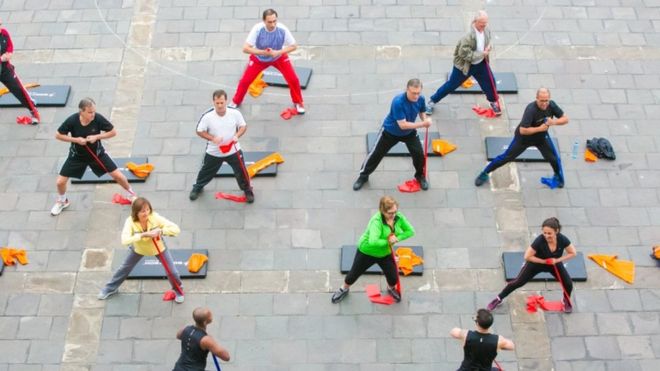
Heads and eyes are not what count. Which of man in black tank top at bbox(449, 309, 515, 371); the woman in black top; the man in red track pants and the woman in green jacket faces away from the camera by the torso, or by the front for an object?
the man in black tank top

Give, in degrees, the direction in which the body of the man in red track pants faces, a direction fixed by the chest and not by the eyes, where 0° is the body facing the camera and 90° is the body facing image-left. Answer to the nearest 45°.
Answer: approximately 0°

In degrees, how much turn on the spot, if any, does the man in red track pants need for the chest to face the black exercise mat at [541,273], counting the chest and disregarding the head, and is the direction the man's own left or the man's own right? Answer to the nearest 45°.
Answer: approximately 90° to the man's own left

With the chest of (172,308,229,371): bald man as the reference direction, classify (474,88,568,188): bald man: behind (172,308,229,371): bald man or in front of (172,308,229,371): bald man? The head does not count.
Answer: in front

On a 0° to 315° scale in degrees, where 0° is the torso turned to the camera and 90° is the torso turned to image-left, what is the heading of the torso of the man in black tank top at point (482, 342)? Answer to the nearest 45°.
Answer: approximately 180°

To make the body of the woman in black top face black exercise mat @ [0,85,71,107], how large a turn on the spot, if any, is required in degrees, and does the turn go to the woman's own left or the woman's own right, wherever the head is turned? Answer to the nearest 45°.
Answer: approximately 90° to the woman's own right

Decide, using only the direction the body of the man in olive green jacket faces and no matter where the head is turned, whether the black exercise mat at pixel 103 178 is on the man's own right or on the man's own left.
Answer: on the man's own right

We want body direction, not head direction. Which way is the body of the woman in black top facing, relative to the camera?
toward the camera

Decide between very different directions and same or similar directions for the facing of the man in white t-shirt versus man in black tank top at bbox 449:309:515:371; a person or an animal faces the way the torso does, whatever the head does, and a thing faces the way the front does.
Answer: very different directions

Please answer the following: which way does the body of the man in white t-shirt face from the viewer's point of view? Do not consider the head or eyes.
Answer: toward the camera

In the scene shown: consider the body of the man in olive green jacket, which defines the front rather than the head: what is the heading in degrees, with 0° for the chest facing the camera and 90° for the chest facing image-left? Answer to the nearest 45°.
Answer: approximately 315°

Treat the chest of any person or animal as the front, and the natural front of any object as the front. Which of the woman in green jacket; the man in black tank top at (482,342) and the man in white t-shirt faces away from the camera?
the man in black tank top

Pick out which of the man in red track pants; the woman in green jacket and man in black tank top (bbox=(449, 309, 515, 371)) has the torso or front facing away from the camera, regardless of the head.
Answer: the man in black tank top
